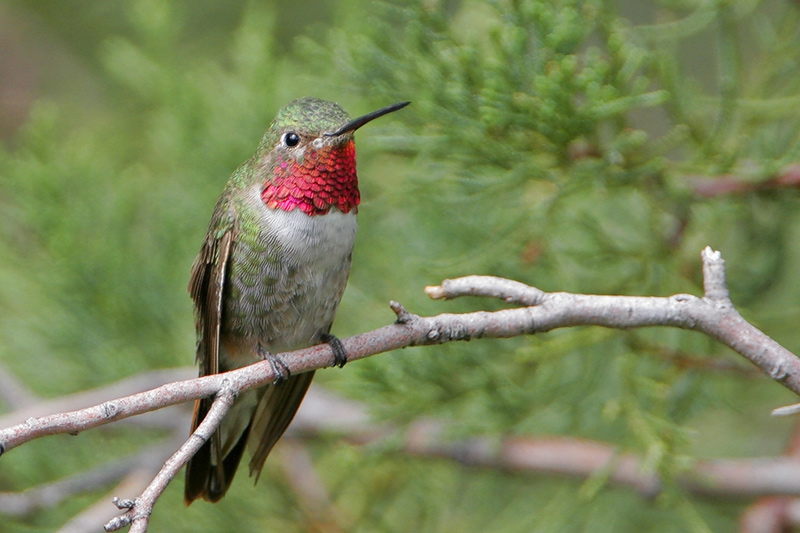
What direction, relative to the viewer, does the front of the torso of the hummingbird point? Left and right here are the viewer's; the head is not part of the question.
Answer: facing the viewer and to the right of the viewer
